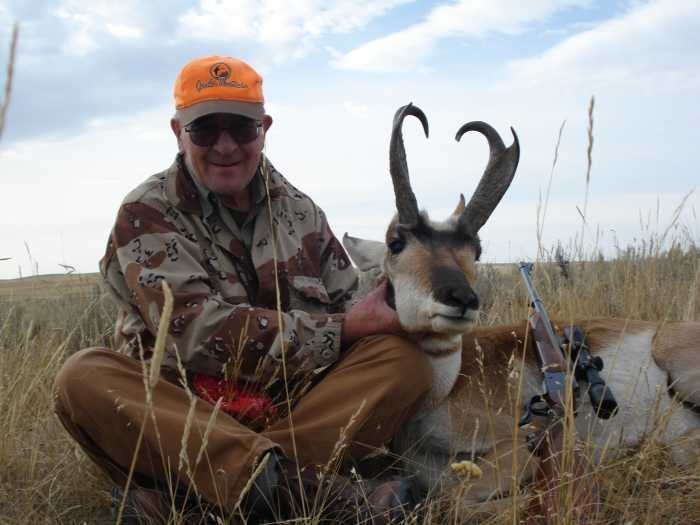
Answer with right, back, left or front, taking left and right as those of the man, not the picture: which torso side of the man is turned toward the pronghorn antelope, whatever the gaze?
left

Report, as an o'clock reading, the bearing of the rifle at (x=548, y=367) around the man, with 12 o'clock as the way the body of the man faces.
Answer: The rifle is roughly at 9 o'clock from the man.

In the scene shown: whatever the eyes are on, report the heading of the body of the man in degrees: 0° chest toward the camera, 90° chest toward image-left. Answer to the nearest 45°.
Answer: approximately 0°

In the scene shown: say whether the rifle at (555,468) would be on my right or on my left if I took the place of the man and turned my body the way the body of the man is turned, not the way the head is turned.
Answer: on my left
